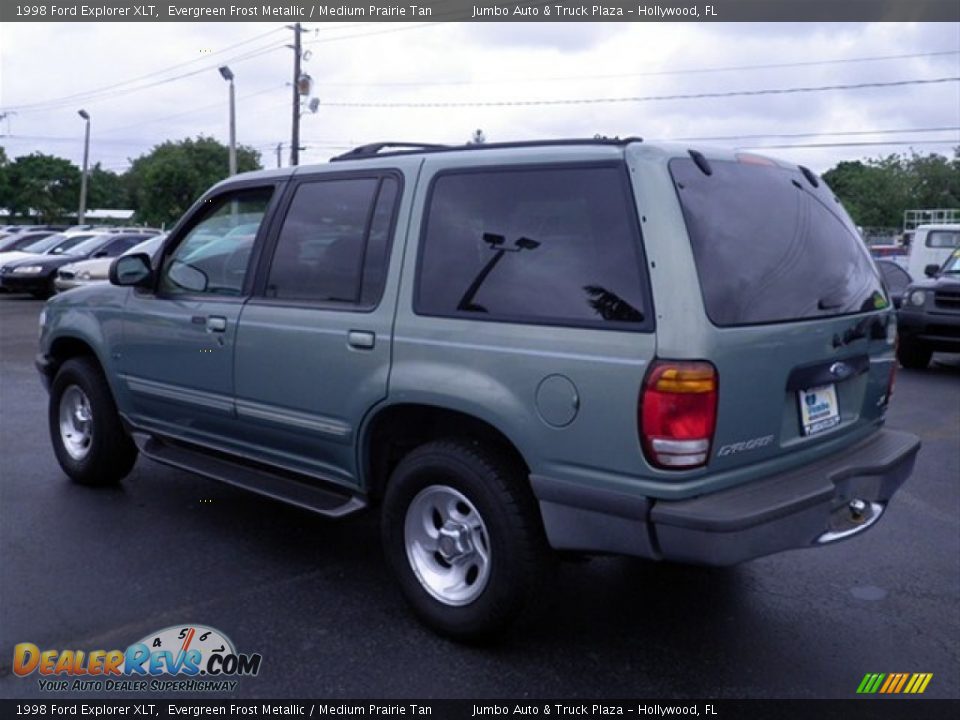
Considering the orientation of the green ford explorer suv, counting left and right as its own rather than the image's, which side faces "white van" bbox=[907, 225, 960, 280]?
right

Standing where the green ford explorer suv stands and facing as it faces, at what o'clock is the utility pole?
The utility pole is roughly at 1 o'clock from the green ford explorer suv.

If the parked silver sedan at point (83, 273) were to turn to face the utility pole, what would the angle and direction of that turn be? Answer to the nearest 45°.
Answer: approximately 135° to its right

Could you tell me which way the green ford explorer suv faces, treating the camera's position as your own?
facing away from the viewer and to the left of the viewer

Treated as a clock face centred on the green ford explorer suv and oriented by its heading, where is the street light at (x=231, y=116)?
The street light is roughly at 1 o'clock from the green ford explorer suv.

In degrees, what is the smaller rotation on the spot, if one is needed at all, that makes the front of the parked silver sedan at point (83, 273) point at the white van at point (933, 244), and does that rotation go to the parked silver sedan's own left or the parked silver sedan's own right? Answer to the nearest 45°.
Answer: approximately 135° to the parked silver sedan's own left

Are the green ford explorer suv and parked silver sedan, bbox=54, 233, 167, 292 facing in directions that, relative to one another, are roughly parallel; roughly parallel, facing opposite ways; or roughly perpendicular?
roughly perpendicular
